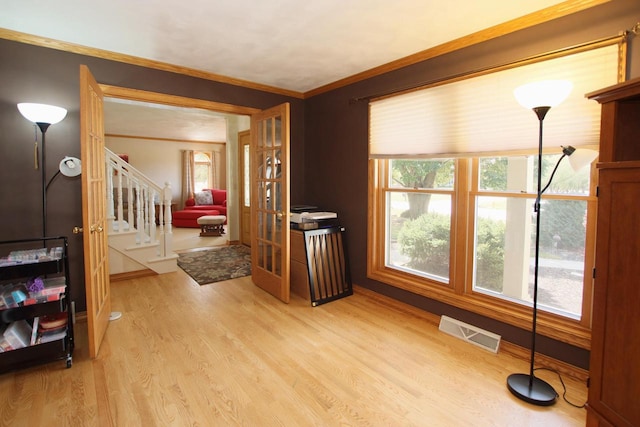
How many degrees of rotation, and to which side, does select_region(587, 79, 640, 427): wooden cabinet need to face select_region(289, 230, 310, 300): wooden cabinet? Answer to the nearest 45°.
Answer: approximately 45° to its right

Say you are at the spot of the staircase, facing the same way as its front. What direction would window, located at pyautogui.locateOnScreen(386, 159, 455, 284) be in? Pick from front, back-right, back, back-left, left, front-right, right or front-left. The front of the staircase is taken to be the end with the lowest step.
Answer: front-right

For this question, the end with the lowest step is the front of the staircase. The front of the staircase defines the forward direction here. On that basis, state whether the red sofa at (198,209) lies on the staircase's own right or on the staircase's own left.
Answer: on the staircase's own left

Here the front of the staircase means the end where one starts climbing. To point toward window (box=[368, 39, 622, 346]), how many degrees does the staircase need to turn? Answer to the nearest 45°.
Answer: approximately 45° to its right

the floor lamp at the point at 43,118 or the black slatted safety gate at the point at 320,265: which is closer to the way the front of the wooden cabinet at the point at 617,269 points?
the floor lamp

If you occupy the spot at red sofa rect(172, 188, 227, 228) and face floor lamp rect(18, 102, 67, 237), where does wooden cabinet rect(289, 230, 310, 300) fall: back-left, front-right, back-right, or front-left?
front-left

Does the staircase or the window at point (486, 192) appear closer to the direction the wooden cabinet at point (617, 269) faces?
the staircase

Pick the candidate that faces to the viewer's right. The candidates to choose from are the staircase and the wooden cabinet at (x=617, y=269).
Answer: the staircase

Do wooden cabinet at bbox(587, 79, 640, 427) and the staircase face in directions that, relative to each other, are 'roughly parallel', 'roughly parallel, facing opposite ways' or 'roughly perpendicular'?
roughly parallel, facing opposite ways

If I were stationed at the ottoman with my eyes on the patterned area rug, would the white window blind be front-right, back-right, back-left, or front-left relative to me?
front-left

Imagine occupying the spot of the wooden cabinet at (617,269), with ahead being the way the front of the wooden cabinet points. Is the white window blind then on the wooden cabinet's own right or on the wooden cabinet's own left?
on the wooden cabinet's own right

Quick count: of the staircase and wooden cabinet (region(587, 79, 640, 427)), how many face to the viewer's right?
1

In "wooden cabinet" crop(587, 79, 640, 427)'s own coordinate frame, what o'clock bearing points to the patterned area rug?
The patterned area rug is roughly at 2 o'clock from the wooden cabinet.

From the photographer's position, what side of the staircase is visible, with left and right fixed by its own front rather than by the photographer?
right
